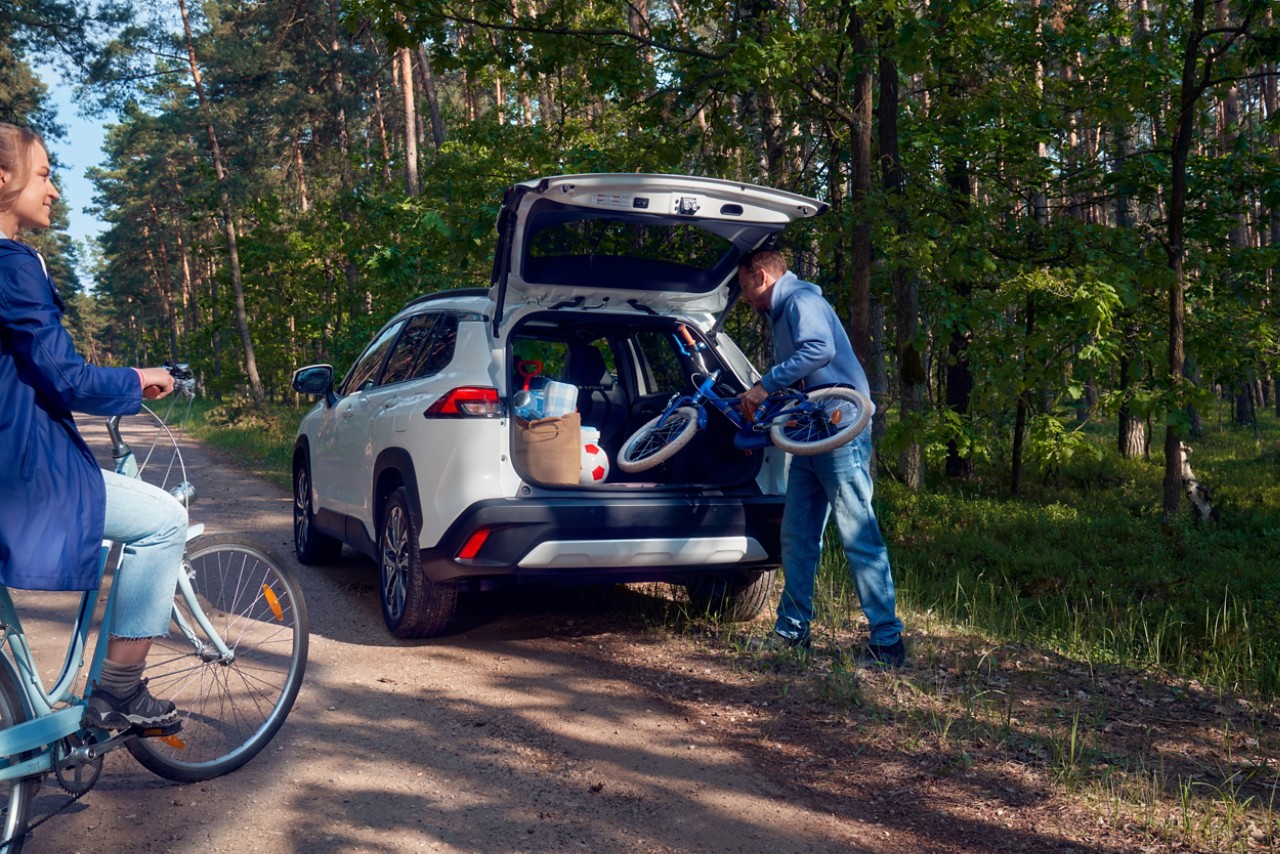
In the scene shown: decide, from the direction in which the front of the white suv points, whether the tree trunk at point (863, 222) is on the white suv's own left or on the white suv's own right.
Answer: on the white suv's own right

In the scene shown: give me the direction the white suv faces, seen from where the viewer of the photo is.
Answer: facing away from the viewer and to the left of the viewer

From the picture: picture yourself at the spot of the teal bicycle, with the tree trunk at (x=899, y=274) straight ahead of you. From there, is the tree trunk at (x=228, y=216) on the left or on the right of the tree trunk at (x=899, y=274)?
left

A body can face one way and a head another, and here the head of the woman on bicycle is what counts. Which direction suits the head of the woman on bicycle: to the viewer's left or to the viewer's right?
to the viewer's right

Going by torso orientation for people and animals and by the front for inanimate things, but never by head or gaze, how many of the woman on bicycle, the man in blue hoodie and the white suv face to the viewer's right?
1

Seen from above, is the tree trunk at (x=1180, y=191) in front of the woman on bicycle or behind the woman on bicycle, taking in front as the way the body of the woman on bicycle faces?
in front

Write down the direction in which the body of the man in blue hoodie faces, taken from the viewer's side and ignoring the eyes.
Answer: to the viewer's left

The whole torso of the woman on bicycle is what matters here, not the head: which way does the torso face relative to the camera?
to the viewer's right

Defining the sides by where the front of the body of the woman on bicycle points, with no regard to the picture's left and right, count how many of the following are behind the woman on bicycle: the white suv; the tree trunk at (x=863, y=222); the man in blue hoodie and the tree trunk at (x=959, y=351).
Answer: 0

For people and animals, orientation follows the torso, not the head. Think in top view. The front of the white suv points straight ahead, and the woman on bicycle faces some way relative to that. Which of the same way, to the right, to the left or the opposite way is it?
to the right

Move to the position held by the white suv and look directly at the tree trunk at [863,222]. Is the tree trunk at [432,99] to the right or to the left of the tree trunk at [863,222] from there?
left

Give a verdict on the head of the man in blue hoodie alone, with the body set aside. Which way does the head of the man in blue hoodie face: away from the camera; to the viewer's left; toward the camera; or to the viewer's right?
to the viewer's left

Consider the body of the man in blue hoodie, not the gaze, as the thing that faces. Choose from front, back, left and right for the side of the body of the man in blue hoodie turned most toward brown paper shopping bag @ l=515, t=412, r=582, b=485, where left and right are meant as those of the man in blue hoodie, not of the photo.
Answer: front

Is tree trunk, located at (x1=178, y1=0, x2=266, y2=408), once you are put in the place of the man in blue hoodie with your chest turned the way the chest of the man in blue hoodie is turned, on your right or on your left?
on your right

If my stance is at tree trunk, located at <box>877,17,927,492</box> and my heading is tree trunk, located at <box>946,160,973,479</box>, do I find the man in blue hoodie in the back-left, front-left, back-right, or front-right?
back-right

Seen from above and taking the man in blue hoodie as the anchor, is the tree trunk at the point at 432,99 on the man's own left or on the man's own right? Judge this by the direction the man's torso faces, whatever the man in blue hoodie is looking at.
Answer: on the man's own right
